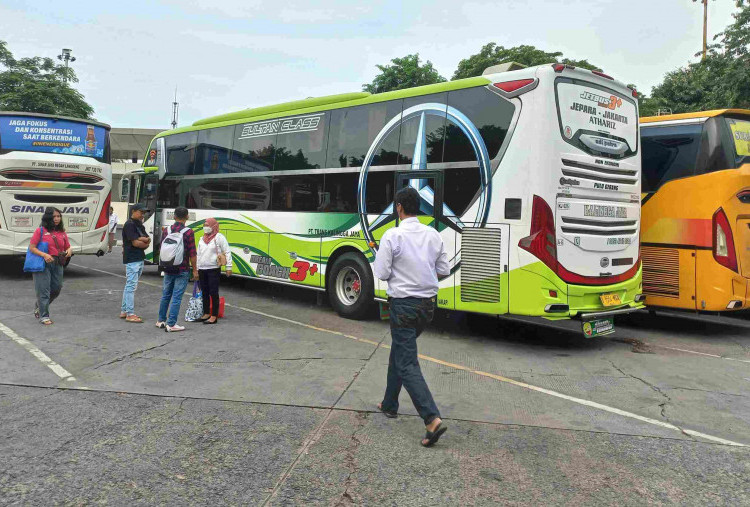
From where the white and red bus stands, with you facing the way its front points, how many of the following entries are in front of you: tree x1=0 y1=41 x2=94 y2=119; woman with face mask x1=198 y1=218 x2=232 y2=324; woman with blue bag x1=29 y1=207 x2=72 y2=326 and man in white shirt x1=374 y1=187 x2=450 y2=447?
1

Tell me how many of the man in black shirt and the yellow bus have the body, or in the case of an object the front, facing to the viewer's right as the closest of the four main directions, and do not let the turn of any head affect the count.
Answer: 1

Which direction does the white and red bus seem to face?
away from the camera

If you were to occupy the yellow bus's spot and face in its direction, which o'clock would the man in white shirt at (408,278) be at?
The man in white shirt is roughly at 8 o'clock from the yellow bus.

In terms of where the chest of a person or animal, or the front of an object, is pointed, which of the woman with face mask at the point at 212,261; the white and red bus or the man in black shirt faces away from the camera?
the white and red bus

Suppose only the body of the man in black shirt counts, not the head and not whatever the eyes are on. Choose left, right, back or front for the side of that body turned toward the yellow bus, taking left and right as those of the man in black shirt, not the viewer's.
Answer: front

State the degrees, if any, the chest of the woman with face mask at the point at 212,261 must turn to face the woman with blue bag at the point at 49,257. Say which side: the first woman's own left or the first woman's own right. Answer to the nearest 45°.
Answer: approximately 45° to the first woman's own right

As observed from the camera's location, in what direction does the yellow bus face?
facing away from the viewer and to the left of the viewer

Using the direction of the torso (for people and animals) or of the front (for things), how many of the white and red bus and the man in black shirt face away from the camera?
1

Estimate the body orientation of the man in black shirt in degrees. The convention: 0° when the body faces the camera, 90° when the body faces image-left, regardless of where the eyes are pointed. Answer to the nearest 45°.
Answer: approximately 270°

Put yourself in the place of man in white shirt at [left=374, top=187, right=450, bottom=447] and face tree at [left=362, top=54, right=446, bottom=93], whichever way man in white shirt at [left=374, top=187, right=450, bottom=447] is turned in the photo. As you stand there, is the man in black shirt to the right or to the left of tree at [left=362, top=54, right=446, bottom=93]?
left

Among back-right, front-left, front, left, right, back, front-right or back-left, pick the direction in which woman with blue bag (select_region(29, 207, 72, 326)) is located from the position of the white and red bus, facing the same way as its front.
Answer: back

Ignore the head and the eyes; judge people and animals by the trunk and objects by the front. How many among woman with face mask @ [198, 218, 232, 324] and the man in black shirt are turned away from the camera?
0

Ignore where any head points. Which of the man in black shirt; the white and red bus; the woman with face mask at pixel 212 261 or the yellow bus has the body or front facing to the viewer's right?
the man in black shirt

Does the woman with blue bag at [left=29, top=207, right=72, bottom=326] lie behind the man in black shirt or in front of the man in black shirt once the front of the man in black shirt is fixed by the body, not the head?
behind

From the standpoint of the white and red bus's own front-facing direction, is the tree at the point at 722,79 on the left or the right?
on its right

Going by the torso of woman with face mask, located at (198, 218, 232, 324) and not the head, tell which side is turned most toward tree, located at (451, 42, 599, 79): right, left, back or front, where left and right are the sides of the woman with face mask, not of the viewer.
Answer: back

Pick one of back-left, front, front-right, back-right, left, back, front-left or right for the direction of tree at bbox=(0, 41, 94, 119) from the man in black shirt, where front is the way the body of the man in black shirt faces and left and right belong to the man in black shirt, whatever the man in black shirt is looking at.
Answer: left
